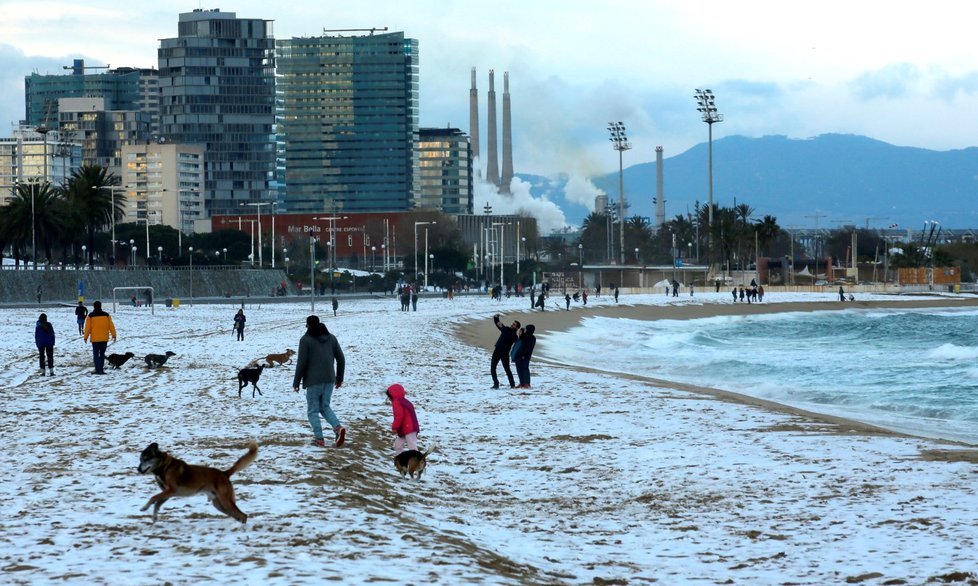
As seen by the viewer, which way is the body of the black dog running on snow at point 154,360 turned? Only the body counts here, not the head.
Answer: to the viewer's right

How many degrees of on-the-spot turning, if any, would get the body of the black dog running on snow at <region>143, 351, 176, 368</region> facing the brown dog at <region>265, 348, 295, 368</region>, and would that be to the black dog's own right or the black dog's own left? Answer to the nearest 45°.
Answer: approximately 45° to the black dog's own right

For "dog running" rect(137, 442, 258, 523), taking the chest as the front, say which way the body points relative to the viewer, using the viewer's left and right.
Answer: facing to the left of the viewer

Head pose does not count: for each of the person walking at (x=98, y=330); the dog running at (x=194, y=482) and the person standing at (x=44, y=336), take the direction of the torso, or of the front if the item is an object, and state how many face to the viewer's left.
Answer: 1

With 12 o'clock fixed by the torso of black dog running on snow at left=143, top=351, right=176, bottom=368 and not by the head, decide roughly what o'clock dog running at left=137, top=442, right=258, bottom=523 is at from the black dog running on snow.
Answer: The dog running is roughly at 3 o'clock from the black dog running on snow.

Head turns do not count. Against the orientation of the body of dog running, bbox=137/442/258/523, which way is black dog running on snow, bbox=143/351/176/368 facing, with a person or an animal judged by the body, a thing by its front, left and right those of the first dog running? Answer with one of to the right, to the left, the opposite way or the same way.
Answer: the opposite way

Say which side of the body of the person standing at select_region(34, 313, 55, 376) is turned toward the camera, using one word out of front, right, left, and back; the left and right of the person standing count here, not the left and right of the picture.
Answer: back

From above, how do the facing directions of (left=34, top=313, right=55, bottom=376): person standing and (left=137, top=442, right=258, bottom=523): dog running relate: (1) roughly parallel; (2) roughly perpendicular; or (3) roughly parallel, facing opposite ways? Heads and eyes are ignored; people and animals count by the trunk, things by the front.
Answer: roughly perpendicular

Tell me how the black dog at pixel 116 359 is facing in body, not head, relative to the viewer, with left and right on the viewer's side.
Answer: facing to the right of the viewer

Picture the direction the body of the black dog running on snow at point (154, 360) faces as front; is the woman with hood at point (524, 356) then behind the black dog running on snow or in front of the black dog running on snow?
in front

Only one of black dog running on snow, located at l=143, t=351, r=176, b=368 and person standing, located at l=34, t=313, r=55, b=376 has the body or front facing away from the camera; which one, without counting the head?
the person standing

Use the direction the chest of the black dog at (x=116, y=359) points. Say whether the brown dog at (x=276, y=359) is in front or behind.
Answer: in front

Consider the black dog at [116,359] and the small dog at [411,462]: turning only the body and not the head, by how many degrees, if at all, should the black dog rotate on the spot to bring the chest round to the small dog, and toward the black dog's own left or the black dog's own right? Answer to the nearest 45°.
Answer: approximately 90° to the black dog's own right
